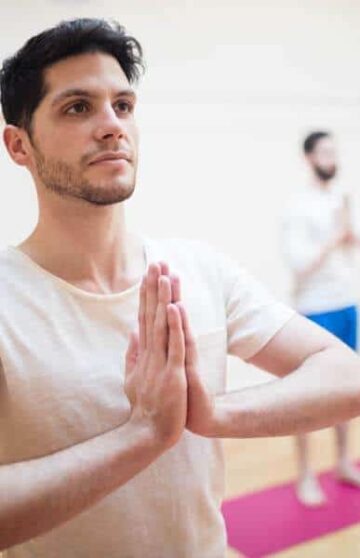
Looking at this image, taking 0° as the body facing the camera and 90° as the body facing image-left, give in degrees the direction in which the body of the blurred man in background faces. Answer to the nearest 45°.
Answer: approximately 315°

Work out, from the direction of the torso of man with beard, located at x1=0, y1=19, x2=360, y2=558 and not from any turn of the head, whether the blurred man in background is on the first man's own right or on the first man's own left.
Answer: on the first man's own left

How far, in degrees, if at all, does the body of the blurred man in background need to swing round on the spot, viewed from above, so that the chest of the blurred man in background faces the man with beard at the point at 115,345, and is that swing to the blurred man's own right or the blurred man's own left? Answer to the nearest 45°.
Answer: approximately 45° to the blurred man's own right

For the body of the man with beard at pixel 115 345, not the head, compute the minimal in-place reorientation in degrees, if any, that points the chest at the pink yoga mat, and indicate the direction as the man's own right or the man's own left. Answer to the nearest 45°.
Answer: approximately 135° to the man's own left

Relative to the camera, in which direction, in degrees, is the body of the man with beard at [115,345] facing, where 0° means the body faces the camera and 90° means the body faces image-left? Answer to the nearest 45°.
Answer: approximately 315°
